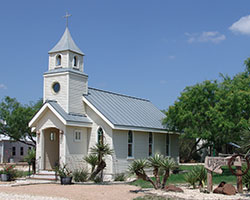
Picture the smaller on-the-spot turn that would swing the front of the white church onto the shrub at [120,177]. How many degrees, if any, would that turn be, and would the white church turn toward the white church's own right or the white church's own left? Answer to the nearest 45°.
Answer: approximately 90° to the white church's own left

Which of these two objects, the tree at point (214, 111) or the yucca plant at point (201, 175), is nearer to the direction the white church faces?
the yucca plant

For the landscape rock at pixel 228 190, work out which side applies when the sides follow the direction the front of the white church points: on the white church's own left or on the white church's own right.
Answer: on the white church's own left

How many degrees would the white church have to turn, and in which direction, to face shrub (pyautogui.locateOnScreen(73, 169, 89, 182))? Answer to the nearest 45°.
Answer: approximately 45° to its left

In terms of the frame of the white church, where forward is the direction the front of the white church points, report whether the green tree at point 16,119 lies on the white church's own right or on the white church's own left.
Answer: on the white church's own right

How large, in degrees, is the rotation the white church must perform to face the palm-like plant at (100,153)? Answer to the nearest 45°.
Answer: approximately 90° to its left
